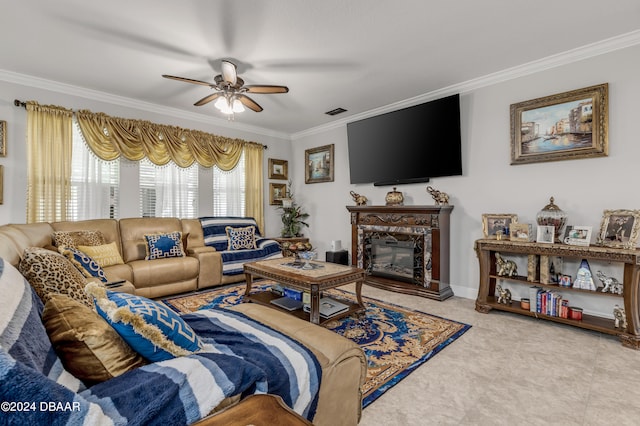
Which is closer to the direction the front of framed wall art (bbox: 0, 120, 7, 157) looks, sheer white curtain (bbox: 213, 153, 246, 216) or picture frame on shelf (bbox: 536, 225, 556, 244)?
the picture frame on shelf

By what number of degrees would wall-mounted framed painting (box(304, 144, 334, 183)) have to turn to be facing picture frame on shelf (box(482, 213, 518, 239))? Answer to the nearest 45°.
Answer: approximately 90° to its left

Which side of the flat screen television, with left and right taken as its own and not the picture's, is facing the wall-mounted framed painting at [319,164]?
right

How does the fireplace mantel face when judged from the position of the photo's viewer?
facing the viewer and to the left of the viewer

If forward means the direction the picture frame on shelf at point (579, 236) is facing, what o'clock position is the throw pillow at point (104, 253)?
The throw pillow is roughly at 2 o'clock from the picture frame on shelf.

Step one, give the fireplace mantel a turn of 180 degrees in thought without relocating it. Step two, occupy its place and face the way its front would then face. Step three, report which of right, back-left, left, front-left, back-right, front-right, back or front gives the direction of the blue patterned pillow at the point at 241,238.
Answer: back-left

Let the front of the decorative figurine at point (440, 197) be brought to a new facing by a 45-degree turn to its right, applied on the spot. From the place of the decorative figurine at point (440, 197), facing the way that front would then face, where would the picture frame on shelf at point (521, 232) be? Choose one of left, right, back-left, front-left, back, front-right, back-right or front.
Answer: back

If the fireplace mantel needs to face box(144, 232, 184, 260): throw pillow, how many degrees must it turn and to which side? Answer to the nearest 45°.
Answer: approximately 45° to its right

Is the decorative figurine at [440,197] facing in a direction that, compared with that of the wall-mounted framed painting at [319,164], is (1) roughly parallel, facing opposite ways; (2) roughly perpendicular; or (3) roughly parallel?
roughly perpendicular

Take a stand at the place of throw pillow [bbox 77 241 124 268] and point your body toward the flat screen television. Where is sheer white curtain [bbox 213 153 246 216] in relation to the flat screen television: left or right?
left

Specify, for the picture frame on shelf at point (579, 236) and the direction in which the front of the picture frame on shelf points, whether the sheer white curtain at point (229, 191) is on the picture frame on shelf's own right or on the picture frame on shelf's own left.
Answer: on the picture frame on shelf's own right

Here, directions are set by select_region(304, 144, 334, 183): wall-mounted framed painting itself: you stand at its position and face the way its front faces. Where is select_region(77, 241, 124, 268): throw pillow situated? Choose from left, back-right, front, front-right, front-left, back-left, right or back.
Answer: front

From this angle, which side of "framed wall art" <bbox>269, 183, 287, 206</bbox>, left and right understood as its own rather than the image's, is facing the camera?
front

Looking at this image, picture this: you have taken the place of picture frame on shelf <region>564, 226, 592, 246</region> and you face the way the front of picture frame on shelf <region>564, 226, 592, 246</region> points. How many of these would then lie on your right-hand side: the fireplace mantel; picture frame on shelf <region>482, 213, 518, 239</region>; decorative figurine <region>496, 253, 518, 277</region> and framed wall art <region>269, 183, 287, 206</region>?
4

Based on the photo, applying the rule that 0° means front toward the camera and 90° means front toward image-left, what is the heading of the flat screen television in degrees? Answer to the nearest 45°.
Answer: approximately 45°

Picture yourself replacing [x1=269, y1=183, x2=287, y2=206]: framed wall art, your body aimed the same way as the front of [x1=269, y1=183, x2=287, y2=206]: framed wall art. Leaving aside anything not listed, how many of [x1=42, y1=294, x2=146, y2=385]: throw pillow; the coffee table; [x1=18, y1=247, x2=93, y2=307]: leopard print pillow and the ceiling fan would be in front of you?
4
